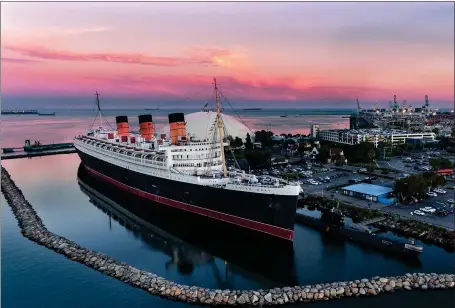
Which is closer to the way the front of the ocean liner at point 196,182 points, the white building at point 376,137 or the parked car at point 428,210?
the parked car

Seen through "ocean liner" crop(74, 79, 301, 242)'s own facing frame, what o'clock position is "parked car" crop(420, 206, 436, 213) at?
The parked car is roughly at 11 o'clock from the ocean liner.

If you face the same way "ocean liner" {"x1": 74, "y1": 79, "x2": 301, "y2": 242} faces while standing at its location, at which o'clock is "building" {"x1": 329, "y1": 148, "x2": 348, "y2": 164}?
The building is roughly at 9 o'clock from the ocean liner.

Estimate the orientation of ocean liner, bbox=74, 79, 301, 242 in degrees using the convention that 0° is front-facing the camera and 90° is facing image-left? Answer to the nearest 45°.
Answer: approximately 315°

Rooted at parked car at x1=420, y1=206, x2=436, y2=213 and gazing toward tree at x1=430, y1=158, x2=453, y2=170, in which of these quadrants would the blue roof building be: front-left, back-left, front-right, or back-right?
front-left

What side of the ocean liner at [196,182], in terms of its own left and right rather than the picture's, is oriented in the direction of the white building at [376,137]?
left

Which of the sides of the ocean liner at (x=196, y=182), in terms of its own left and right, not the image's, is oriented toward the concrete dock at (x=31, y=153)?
back

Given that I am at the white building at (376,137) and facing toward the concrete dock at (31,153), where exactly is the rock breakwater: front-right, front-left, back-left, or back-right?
front-left

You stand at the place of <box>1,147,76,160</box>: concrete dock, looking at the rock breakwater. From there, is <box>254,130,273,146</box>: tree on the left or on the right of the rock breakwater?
left

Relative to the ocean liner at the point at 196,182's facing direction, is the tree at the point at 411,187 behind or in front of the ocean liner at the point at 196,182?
in front

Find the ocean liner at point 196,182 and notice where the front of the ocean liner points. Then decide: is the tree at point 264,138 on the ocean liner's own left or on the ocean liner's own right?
on the ocean liner's own left
